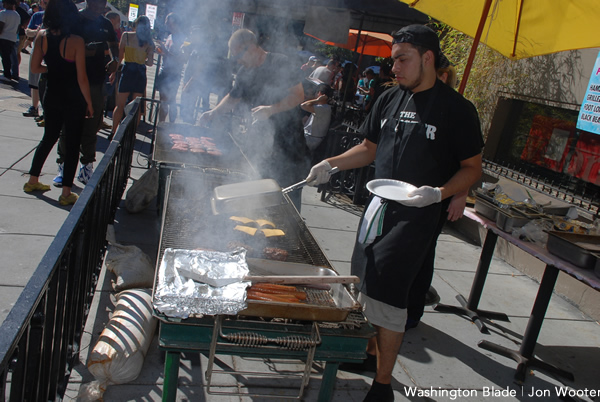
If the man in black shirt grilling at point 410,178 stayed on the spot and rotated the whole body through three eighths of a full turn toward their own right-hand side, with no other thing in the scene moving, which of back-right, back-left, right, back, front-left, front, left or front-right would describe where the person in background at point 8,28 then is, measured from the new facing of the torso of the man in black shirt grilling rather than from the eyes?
front-left

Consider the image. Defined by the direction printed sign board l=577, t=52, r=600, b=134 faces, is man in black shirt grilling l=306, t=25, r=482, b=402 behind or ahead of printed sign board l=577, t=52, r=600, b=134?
ahead

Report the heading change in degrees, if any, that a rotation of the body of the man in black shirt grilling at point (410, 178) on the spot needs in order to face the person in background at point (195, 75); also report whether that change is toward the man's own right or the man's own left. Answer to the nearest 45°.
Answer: approximately 90° to the man's own right

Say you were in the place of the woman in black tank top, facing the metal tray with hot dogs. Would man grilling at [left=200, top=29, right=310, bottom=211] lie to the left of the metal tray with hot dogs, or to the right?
left

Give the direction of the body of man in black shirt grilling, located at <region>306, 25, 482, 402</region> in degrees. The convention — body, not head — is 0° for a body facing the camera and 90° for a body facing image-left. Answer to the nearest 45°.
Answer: approximately 45°

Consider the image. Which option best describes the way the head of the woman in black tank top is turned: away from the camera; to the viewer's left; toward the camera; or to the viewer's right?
away from the camera

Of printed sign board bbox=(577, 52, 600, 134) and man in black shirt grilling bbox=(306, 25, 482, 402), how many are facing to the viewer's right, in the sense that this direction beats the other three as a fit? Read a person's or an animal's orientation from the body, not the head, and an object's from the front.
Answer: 0

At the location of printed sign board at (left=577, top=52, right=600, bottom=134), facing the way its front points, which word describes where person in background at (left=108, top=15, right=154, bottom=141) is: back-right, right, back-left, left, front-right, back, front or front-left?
front-right

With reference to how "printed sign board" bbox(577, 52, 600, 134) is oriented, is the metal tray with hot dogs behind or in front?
in front

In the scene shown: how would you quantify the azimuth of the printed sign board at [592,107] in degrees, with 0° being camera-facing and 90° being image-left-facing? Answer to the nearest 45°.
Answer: approximately 45°

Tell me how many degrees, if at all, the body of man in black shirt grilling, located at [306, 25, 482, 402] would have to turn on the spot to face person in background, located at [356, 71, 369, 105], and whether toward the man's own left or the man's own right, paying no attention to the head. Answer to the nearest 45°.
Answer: approximately 135° to the man's own right
